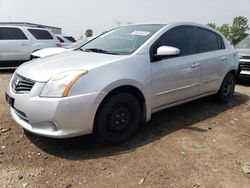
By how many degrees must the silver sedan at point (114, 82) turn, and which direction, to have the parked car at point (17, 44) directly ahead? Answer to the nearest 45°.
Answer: approximately 90° to its right

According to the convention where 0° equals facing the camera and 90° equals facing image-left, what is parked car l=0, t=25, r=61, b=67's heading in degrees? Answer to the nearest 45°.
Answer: approximately 90°

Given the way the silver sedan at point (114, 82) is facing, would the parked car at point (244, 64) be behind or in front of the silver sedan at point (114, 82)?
behind

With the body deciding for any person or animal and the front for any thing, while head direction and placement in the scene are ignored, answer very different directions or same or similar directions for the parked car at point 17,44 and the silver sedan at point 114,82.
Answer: same or similar directions

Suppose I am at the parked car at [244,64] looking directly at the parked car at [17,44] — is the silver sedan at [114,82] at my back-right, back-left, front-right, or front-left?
front-left

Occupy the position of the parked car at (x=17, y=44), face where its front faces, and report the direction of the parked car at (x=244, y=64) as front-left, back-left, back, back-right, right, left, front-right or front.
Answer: back-left

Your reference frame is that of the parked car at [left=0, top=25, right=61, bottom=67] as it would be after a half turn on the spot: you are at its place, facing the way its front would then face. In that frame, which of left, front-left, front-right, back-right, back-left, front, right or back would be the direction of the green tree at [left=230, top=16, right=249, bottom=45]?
front-left

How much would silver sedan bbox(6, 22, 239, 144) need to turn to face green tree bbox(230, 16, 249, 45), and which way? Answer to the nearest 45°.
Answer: approximately 180°

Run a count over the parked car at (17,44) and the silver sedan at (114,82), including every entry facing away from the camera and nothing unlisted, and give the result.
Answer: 0

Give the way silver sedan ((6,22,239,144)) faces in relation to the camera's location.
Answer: facing the viewer and to the left of the viewer

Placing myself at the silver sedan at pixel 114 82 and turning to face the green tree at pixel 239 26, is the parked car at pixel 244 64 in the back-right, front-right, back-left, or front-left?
front-right
